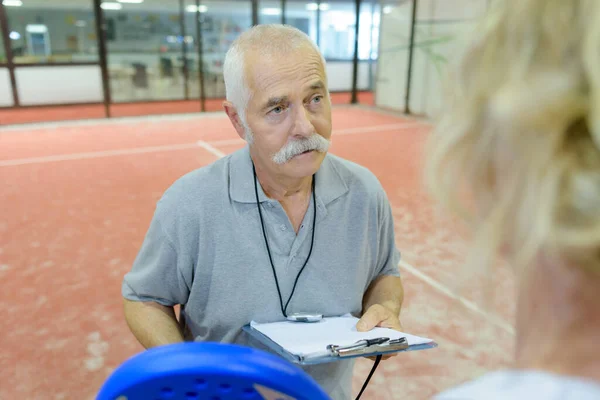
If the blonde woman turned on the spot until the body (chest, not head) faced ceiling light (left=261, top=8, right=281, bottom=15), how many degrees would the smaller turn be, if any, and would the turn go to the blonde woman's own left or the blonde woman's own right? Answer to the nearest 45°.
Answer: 0° — they already face it

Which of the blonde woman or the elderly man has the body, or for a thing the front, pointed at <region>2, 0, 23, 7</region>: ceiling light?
the blonde woman

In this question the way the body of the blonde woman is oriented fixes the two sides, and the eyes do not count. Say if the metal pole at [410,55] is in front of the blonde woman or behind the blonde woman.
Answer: in front

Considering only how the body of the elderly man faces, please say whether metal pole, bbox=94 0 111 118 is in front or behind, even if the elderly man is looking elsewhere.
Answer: behind

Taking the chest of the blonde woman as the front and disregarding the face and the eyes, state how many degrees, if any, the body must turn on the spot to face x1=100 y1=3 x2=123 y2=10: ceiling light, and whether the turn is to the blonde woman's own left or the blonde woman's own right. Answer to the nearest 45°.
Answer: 0° — they already face it

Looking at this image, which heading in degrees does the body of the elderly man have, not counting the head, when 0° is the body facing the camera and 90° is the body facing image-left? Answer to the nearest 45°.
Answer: approximately 315°

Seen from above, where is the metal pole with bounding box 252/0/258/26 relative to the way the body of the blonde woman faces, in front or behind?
in front

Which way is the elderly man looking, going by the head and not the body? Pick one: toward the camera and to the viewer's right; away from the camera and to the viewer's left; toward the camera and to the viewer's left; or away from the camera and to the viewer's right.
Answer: toward the camera and to the viewer's right

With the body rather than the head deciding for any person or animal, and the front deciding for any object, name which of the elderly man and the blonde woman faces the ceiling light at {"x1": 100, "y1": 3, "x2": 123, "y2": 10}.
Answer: the blonde woman

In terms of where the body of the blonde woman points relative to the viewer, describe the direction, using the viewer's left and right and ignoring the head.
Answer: facing away from the viewer and to the left of the viewer

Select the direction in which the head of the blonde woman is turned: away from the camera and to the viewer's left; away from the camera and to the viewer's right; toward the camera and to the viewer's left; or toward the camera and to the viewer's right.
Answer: away from the camera and to the viewer's left

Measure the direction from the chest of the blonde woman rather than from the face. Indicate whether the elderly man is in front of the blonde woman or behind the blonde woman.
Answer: in front

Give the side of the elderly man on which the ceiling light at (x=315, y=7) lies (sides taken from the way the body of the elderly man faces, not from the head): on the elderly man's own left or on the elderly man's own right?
on the elderly man's own left

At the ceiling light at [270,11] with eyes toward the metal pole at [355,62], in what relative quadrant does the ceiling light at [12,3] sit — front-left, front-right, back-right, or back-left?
back-right

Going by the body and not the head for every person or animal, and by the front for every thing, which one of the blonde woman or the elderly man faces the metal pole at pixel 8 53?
the blonde woman

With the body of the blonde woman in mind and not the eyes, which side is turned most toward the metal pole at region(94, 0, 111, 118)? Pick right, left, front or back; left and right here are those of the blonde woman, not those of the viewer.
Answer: front

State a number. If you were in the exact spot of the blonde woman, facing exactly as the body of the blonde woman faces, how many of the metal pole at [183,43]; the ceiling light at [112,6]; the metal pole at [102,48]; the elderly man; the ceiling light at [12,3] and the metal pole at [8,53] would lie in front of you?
6
